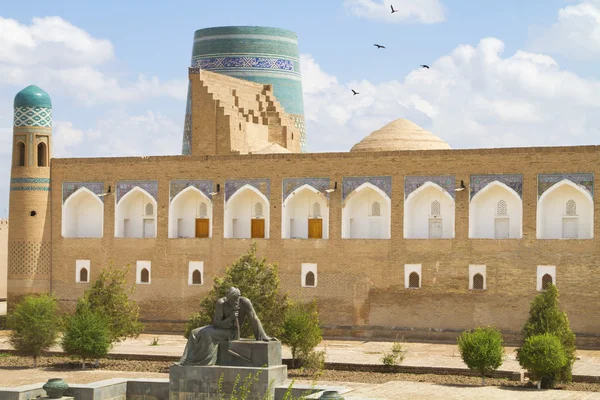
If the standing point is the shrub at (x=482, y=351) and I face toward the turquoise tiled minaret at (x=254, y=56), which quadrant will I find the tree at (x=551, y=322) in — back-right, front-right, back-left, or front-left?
back-right

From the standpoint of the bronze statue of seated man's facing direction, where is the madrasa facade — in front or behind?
behind

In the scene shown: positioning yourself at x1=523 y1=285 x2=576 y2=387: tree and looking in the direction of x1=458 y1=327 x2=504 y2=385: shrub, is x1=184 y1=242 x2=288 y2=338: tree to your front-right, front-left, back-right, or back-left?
front-right

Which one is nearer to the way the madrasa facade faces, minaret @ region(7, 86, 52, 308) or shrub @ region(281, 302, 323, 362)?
the shrub

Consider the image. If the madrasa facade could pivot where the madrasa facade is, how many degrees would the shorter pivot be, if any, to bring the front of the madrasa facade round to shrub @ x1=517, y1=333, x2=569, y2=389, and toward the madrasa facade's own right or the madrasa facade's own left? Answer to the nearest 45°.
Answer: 0° — it already faces it

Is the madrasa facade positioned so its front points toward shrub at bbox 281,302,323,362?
yes

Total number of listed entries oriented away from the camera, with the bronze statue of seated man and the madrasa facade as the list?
0

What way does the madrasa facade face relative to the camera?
toward the camera

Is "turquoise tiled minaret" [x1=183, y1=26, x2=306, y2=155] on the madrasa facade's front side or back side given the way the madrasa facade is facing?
on the back side

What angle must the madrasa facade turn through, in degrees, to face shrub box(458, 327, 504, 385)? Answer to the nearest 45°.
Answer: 0° — it already faces it

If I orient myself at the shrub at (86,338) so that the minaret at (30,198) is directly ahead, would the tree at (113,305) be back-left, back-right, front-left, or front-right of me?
front-right

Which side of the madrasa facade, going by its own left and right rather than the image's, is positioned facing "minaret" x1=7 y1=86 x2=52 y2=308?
right
